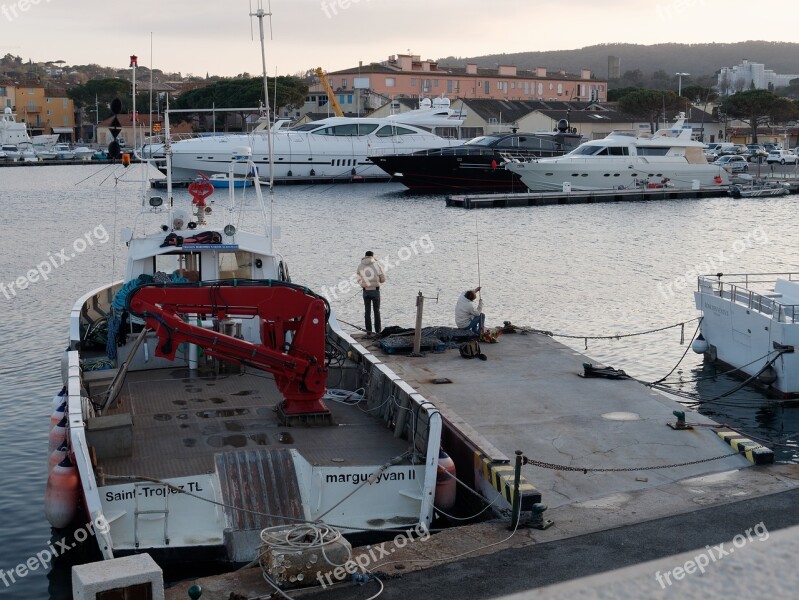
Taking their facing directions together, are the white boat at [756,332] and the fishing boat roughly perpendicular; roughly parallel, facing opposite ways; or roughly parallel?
roughly perpendicular

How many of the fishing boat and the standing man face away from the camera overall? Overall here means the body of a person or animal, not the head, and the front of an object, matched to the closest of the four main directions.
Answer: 2

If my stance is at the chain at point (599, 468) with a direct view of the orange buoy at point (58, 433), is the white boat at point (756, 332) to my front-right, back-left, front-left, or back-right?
back-right

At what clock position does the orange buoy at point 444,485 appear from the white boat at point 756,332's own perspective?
The orange buoy is roughly at 5 o'clock from the white boat.

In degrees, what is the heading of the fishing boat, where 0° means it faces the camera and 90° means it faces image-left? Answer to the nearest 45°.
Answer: approximately 180°

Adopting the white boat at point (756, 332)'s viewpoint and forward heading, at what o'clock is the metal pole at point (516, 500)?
The metal pole is roughly at 5 o'clock from the white boat.

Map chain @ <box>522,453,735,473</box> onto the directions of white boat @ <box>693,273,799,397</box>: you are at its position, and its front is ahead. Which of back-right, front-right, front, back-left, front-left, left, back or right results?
back-right

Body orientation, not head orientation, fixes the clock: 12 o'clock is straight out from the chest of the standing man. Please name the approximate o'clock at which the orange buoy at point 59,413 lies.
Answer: The orange buoy is roughly at 7 o'clock from the standing man.

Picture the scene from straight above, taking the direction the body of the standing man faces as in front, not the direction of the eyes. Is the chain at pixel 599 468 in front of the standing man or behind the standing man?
behind

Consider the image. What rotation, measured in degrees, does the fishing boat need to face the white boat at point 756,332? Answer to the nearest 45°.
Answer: approximately 45° to its right

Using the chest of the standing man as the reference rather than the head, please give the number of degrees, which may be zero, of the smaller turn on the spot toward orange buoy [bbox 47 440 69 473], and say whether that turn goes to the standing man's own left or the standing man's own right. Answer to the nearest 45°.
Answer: approximately 180°

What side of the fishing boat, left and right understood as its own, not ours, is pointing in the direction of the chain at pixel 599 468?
right

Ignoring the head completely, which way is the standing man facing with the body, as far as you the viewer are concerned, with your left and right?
facing away from the viewer

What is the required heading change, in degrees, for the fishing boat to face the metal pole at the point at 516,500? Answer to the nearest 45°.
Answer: approximately 135° to its right

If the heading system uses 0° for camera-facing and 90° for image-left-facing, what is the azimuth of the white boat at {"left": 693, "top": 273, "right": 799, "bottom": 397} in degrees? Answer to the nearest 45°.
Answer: approximately 225°
